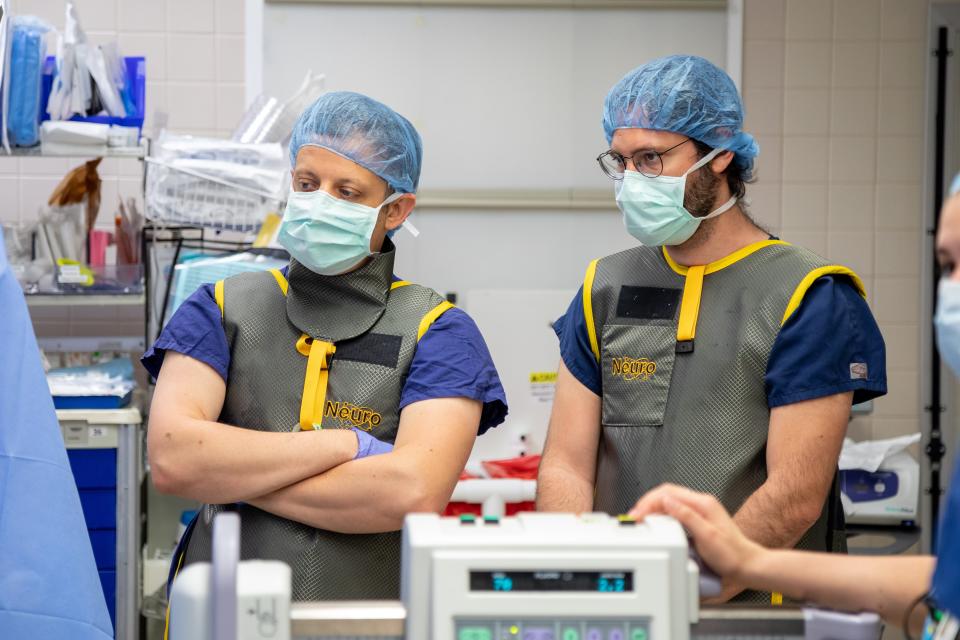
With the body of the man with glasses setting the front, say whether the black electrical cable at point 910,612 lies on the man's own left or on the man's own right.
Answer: on the man's own left

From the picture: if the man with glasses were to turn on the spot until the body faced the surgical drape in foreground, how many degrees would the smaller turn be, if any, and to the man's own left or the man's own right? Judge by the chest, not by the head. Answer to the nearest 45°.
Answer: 0° — they already face it

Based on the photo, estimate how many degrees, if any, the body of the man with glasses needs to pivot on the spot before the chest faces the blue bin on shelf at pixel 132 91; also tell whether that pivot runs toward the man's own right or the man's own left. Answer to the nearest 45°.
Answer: approximately 90° to the man's own right

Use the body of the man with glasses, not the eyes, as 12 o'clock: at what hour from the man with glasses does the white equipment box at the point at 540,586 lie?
The white equipment box is roughly at 11 o'clock from the man with glasses.

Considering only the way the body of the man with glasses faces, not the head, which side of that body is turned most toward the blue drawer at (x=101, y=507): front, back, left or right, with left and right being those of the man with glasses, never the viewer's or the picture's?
right

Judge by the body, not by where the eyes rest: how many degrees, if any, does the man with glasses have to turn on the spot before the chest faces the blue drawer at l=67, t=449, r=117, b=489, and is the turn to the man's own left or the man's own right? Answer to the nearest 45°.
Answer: approximately 90° to the man's own right

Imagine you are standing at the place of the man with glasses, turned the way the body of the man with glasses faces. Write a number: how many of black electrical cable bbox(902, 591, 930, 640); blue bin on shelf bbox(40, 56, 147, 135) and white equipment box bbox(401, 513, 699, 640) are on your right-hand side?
1

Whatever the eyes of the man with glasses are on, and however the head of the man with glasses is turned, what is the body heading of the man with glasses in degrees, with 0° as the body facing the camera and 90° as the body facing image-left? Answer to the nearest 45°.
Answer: approximately 45°

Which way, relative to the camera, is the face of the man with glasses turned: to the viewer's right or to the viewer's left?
to the viewer's left
